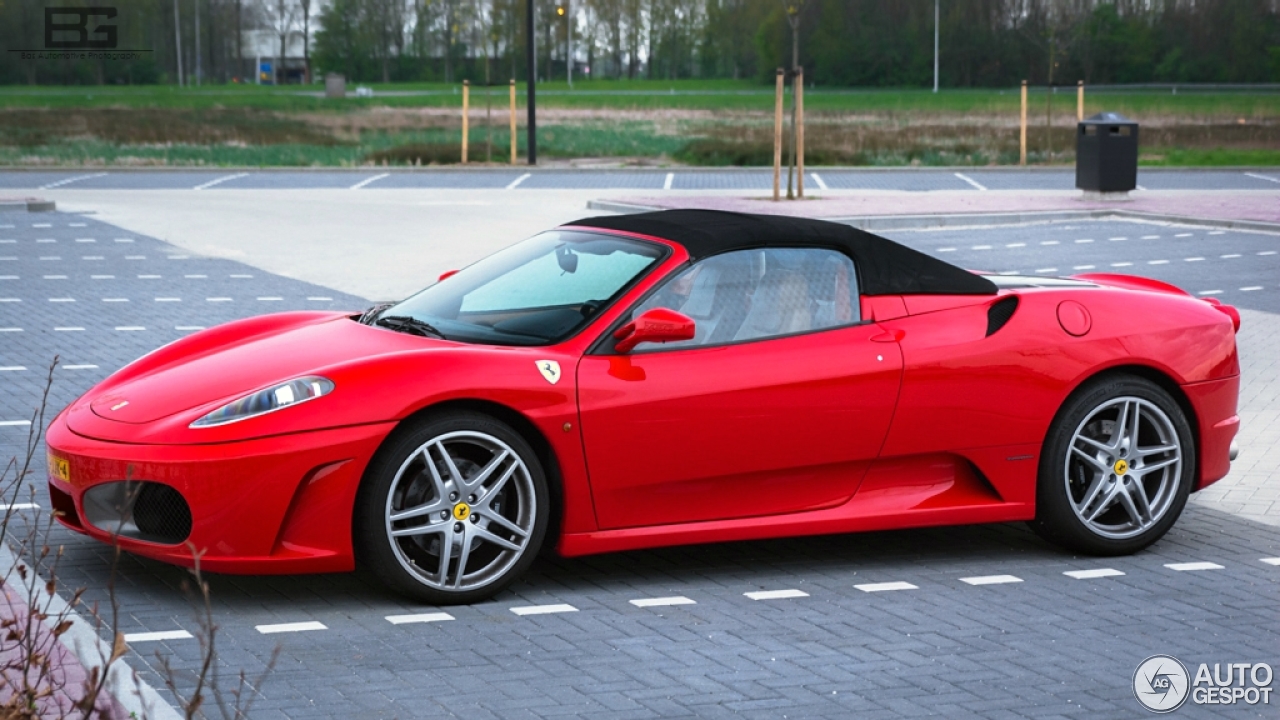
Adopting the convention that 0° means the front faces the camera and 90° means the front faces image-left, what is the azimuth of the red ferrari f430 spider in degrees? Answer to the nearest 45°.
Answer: approximately 45°

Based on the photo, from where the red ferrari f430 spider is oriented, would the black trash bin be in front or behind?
behind
